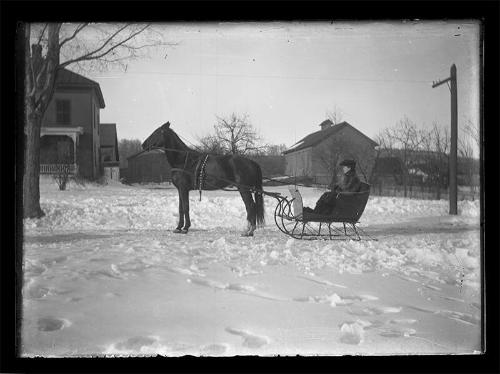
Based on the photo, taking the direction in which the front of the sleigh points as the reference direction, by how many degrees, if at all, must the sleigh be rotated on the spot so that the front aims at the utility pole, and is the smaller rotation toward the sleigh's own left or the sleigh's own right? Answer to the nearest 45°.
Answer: approximately 180°

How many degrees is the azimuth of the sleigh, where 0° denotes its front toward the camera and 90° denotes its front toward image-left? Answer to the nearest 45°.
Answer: approximately 90°

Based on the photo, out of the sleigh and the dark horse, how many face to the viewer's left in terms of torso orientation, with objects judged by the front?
2

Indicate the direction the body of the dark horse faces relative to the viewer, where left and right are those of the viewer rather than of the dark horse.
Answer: facing to the left of the viewer

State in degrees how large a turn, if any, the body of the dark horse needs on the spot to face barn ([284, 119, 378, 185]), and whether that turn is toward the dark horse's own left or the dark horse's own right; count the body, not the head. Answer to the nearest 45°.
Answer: approximately 90° to the dark horse's own right

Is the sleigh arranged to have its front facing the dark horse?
yes

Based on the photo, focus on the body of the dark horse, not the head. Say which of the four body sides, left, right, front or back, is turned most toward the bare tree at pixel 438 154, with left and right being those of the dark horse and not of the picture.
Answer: right

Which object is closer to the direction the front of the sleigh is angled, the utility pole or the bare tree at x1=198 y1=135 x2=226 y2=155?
the bare tree
